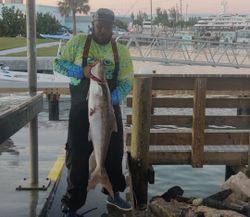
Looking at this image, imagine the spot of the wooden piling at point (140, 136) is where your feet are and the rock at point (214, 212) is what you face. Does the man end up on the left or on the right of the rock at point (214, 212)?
right

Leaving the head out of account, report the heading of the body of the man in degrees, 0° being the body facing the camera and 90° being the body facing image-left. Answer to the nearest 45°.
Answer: approximately 0°

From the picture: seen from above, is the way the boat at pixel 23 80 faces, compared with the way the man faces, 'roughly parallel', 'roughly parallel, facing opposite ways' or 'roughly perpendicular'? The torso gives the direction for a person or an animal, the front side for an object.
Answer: roughly perpendicular
